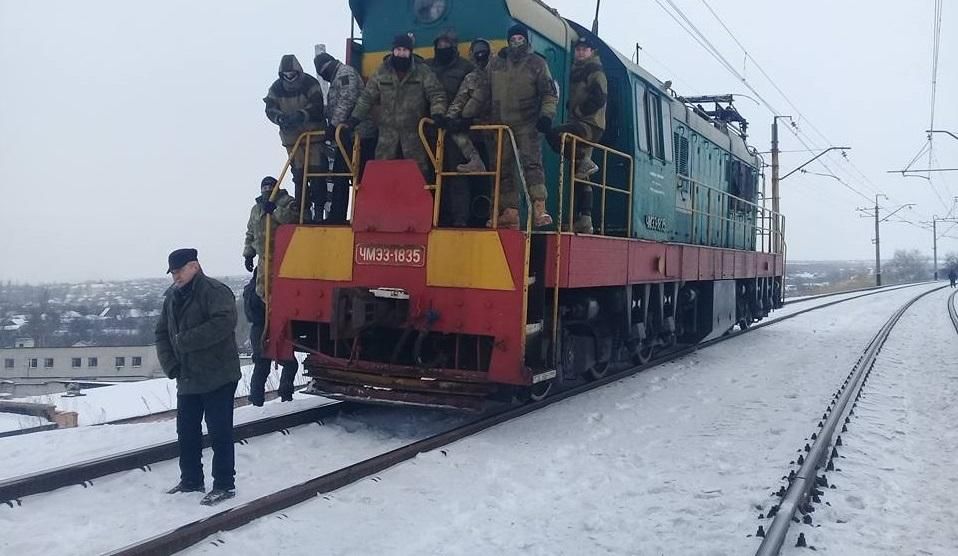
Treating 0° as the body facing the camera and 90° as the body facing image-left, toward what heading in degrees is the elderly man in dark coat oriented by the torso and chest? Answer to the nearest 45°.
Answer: approximately 45°

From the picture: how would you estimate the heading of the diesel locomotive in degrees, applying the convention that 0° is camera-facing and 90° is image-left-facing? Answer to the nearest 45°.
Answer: approximately 45°

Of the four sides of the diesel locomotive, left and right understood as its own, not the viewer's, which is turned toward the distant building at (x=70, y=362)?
right

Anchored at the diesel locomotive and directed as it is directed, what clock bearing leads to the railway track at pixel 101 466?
The railway track is roughly at 12 o'clock from the diesel locomotive.

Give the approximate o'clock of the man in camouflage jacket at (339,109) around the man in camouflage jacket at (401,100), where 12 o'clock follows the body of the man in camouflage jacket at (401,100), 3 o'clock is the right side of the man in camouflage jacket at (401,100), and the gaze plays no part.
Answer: the man in camouflage jacket at (339,109) is roughly at 4 o'clock from the man in camouflage jacket at (401,100).

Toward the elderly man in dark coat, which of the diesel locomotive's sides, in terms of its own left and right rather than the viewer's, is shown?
front

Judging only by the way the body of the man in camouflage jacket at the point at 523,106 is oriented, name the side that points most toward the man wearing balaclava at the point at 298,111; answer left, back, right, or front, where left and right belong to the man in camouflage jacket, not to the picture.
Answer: right

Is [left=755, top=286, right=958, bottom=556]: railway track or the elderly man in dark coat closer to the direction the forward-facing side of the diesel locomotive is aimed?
the elderly man in dark coat

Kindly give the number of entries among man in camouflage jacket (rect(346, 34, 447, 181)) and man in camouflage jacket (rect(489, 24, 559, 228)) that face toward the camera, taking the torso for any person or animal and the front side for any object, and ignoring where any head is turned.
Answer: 2

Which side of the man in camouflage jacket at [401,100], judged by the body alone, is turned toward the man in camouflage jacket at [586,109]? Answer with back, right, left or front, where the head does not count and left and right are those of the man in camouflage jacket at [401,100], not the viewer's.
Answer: left
